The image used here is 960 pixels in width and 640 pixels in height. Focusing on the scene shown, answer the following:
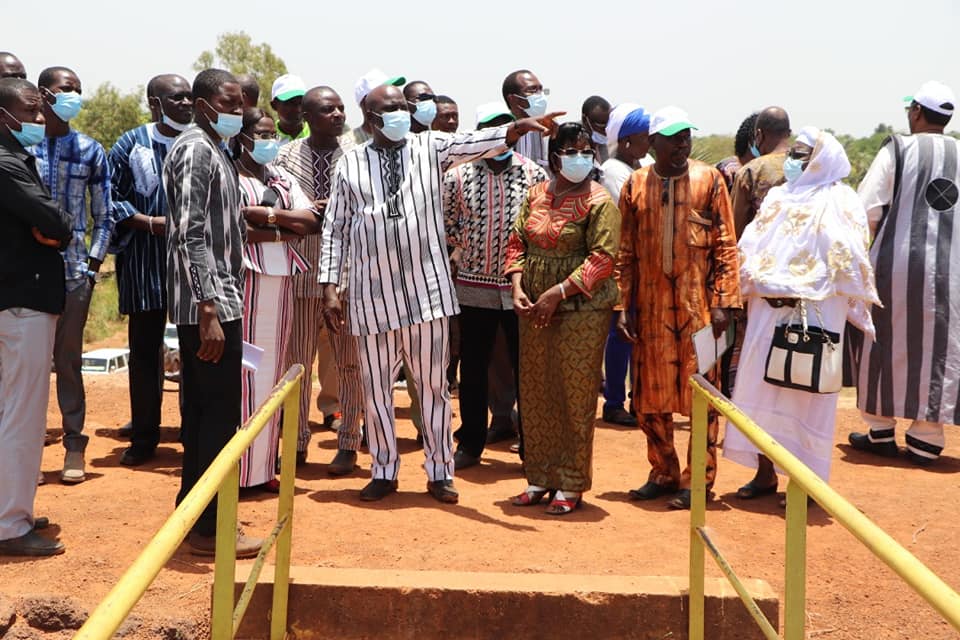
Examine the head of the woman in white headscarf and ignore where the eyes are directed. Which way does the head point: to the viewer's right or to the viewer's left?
to the viewer's left

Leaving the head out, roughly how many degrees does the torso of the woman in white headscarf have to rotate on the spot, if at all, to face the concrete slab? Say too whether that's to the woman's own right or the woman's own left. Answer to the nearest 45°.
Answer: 0° — they already face it

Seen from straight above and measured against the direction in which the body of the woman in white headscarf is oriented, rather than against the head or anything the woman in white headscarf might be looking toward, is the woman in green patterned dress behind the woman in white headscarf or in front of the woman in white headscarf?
in front

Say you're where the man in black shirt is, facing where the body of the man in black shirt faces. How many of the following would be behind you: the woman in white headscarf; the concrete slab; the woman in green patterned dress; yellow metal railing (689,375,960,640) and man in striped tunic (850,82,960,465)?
0

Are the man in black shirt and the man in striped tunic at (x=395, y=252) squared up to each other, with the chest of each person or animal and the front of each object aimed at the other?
no

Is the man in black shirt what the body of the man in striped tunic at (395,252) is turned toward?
no

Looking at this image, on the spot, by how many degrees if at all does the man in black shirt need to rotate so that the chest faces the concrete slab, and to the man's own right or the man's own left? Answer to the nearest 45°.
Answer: approximately 45° to the man's own right

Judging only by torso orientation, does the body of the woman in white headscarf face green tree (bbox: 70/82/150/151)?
no

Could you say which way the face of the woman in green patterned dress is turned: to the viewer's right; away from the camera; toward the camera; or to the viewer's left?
toward the camera

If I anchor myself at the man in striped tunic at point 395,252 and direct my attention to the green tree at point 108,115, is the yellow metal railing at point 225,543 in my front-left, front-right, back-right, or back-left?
back-left

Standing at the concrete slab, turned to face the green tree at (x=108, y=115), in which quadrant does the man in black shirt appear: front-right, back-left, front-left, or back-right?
front-left

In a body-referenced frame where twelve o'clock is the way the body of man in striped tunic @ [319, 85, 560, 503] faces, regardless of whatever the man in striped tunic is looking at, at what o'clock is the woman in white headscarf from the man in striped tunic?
The woman in white headscarf is roughly at 9 o'clock from the man in striped tunic.

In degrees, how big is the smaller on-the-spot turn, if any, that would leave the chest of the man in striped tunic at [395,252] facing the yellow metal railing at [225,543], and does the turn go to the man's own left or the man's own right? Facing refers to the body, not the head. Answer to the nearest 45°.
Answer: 0° — they already face it

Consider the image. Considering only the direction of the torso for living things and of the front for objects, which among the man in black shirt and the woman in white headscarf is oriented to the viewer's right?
the man in black shirt

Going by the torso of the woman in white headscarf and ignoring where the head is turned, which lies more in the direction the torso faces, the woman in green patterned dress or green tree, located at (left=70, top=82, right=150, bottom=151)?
the woman in green patterned dress

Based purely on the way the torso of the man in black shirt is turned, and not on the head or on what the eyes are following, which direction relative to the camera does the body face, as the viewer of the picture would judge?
to the viewer's right

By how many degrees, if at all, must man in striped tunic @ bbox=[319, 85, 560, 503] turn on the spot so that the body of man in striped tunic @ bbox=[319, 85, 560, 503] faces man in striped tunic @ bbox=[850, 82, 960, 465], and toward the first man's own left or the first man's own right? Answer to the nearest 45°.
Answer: approximately 90° to the first man's own left

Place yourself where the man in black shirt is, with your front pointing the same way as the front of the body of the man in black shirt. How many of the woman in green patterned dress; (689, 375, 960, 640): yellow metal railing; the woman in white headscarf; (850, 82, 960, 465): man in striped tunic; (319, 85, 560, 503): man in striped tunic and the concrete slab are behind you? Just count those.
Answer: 0

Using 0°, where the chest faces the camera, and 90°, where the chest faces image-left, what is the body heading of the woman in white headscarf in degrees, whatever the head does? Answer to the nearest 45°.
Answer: approximately 45°

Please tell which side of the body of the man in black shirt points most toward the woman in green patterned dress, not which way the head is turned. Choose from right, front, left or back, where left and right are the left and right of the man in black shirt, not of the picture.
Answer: front

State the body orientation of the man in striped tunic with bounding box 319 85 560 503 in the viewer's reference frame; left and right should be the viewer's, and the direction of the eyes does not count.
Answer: facing the viewer
